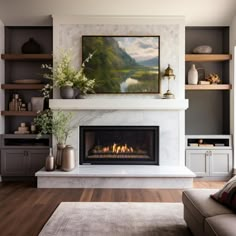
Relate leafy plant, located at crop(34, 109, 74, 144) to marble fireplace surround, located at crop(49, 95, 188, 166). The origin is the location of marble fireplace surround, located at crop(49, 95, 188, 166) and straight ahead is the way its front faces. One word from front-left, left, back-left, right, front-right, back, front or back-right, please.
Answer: right

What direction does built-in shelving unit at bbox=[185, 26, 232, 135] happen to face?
toward the camera

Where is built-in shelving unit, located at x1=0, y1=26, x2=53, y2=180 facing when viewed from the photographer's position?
facing the viewer

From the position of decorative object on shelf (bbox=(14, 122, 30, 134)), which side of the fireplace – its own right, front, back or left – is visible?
right

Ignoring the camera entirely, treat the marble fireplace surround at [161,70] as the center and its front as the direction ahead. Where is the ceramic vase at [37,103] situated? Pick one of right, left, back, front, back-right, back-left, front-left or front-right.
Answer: right

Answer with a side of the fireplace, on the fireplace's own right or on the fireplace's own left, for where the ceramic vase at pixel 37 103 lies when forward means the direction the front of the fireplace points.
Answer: on the fireplace's own right

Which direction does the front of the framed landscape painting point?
toward the camera

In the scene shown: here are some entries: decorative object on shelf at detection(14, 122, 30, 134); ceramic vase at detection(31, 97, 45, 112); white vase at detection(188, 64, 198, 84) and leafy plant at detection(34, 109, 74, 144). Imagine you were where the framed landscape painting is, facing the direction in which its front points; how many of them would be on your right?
3

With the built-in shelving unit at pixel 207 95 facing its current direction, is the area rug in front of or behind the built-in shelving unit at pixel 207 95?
in front
